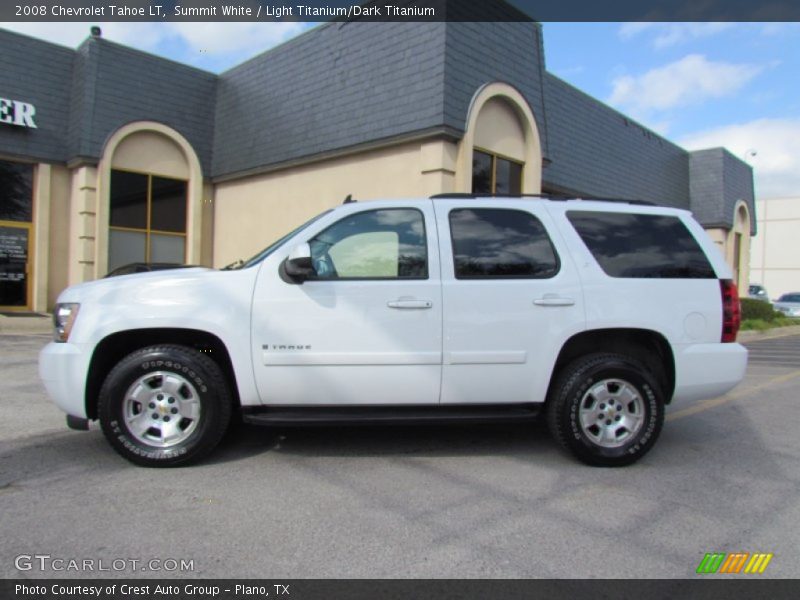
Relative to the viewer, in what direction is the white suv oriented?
to the viewer's left

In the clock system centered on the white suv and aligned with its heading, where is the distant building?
The distant building is roughly at 4 o'clock from the white suv.
